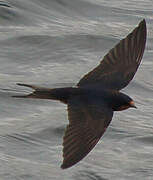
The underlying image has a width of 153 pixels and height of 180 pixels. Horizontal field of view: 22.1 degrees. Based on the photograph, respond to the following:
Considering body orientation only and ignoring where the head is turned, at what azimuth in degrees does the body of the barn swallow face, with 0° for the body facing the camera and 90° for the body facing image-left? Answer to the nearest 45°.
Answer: approximately 270°
